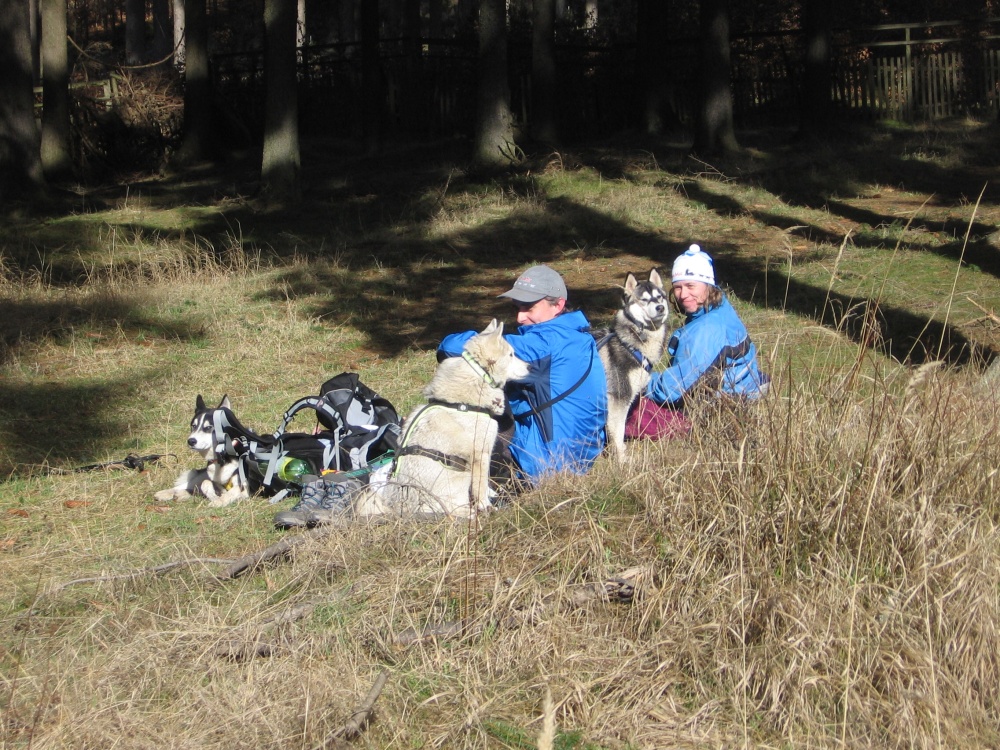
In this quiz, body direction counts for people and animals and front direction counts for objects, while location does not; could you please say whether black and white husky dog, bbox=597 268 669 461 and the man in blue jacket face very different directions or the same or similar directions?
very different directions

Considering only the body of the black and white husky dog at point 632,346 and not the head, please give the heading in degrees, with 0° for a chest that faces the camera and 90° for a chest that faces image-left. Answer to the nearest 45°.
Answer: approximately 315°

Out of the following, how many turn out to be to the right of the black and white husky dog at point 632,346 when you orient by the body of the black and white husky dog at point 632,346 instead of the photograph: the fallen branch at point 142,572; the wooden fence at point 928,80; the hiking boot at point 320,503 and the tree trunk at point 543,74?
2

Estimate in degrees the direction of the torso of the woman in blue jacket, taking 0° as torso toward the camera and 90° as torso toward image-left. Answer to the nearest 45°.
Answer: approximately 90°

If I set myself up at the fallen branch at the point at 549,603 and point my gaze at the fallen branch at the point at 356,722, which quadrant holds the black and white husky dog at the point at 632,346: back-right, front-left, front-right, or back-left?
back-right

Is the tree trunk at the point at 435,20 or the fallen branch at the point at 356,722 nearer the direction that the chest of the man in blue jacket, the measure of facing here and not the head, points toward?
the tree trunk

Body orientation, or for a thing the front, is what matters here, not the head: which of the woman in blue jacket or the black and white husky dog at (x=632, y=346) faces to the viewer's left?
the woman in blue jacket

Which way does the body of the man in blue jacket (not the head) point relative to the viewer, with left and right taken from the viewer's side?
facing away from the viewer and to the left of the viewer

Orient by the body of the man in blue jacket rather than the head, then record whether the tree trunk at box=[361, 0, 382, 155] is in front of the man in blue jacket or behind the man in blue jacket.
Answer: in front
